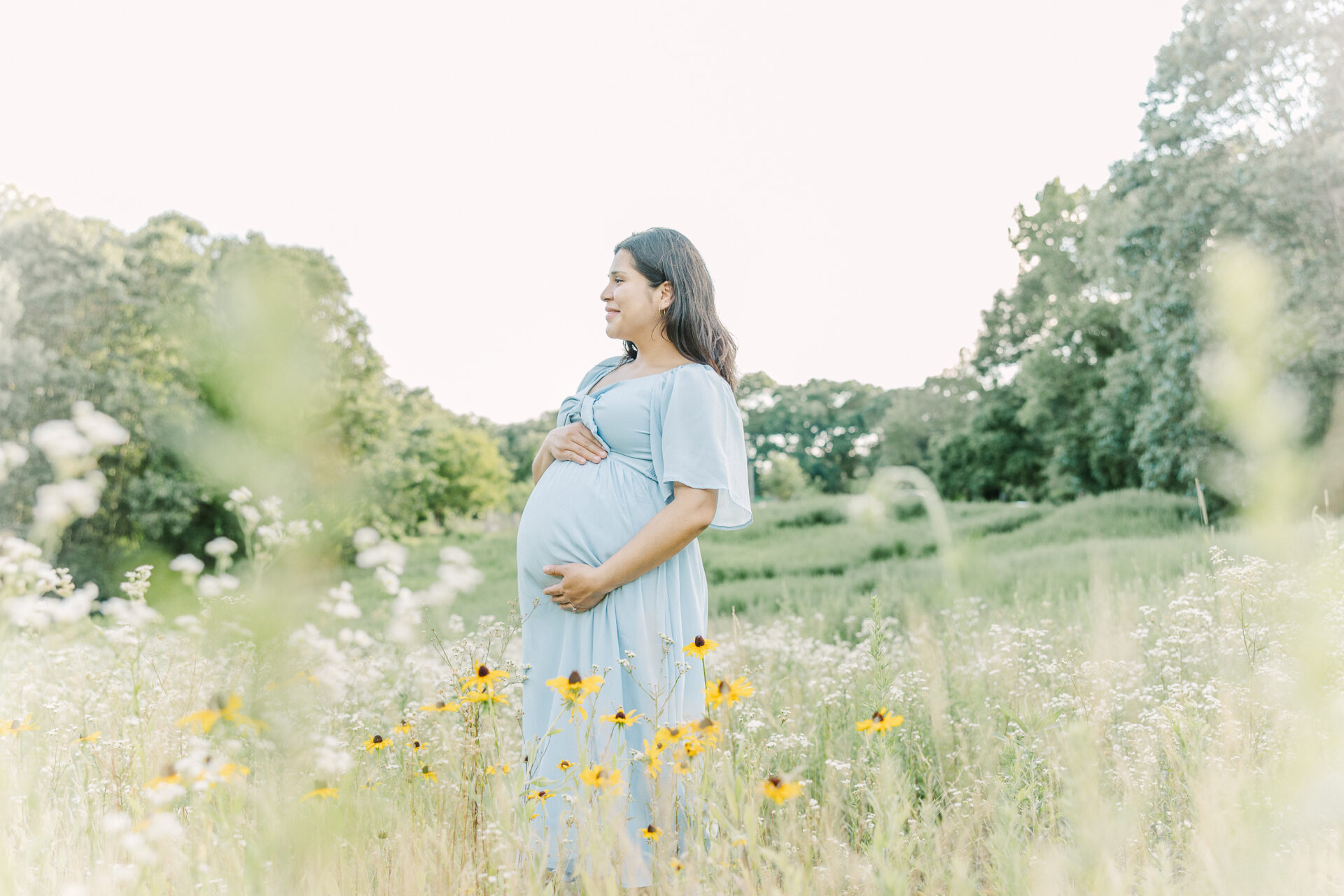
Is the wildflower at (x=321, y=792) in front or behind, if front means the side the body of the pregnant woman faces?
in front

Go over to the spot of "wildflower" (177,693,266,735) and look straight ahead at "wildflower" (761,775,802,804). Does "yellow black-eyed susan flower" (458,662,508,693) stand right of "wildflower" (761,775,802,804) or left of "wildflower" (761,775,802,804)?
left

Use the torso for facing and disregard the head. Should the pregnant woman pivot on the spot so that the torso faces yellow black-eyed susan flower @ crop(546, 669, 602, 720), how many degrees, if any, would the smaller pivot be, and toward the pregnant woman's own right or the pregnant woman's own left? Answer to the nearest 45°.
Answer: approximately 45° to the pregnant woman's own left

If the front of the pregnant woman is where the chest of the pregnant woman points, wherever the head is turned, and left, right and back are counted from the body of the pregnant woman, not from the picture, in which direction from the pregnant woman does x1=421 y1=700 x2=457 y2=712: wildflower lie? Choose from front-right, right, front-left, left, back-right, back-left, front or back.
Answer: front

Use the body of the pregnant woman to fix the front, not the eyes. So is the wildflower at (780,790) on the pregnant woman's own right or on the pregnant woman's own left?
on the pregnant woman's own left

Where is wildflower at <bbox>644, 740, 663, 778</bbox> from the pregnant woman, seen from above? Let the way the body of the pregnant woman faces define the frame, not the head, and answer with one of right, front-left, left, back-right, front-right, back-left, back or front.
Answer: front-left

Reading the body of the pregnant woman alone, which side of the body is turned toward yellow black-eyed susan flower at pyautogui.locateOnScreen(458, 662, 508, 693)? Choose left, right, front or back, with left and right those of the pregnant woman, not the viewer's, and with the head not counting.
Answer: front

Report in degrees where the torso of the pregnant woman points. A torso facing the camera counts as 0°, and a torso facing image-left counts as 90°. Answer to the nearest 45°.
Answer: approximately 45°

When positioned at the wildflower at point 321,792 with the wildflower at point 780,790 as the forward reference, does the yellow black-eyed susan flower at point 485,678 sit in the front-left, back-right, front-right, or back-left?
front-left

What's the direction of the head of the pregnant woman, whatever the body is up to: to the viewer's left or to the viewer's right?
to the viewer's left
